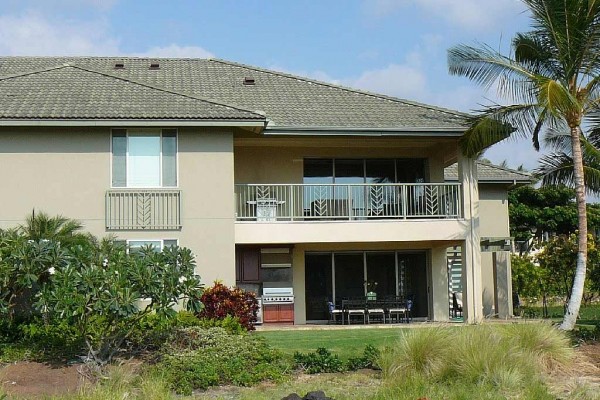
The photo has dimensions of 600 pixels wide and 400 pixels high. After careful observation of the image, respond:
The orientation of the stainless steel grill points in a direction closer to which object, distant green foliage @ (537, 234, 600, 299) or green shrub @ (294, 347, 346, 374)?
the green shrub

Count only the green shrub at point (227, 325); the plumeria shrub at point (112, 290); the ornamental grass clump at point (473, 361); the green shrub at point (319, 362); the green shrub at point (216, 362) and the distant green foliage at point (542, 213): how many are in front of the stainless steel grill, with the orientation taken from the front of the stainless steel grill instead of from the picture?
5

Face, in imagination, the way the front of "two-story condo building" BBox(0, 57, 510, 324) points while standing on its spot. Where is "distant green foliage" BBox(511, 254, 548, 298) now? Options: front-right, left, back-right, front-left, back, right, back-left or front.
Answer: back-left

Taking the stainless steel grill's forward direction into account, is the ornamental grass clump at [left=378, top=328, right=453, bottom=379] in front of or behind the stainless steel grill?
in front

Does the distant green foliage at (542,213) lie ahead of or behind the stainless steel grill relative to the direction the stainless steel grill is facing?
behind

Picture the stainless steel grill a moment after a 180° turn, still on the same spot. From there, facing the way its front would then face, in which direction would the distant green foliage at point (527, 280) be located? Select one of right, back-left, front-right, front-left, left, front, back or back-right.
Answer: front-right

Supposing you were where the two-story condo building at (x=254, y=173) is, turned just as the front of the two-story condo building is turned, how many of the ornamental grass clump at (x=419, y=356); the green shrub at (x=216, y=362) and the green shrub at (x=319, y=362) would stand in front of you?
3

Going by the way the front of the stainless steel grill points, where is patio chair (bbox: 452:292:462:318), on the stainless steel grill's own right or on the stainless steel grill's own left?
on the stainless steel grill's own left

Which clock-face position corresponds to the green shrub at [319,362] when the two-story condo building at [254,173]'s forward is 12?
The green shrub is roughly at 12 o'clock from the two-story condo building.

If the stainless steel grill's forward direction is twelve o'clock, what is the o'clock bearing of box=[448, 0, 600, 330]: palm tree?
The palm tree is roughly at 10 o'clock from the stainless steel grill.

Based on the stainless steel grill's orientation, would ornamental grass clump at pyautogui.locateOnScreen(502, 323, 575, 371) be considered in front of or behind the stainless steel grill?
in front

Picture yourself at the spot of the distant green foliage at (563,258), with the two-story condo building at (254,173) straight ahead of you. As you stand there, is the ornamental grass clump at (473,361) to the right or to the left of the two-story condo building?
left

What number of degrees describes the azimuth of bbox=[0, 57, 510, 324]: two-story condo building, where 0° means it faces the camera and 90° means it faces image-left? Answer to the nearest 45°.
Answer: approximately 0°

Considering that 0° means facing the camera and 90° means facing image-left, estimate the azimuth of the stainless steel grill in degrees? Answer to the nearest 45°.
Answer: approximately 0°
